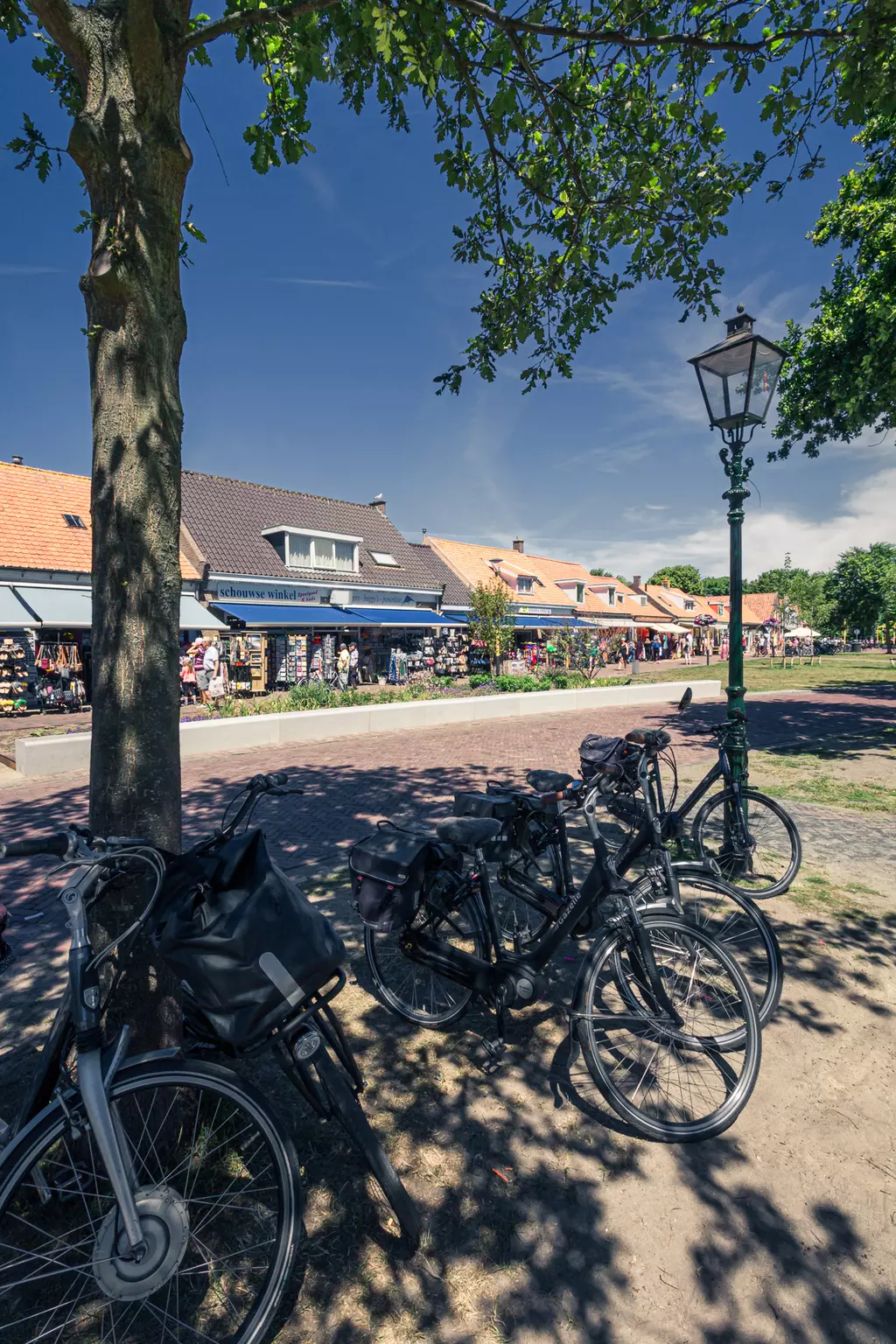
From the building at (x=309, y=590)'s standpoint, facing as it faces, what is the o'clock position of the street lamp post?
The street lamp post is roughly at 1 o'clock from the building.

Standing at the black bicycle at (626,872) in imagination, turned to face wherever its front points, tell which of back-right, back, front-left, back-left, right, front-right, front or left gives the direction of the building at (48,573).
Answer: back

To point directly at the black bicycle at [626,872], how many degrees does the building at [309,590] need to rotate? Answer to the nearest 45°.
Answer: approximately 45° to its right

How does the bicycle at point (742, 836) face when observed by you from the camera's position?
facing the viewer and to the right of the viewer

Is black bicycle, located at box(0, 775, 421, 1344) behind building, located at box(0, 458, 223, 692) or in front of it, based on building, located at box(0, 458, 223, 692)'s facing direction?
in front

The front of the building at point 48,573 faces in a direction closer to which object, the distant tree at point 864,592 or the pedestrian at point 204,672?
the pedestrian

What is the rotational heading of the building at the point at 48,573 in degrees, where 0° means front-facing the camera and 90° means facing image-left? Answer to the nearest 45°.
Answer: approximately 315°

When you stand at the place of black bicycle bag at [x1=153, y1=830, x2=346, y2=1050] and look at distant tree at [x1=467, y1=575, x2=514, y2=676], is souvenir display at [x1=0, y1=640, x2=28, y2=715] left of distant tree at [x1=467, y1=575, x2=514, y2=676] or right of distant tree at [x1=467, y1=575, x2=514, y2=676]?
left

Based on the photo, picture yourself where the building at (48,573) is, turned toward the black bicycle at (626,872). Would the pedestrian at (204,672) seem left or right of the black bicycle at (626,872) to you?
left

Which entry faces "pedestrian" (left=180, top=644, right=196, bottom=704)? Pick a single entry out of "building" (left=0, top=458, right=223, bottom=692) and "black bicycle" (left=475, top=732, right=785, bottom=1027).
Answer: the building

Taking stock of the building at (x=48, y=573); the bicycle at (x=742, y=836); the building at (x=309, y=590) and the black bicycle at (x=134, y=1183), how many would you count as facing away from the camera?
0
